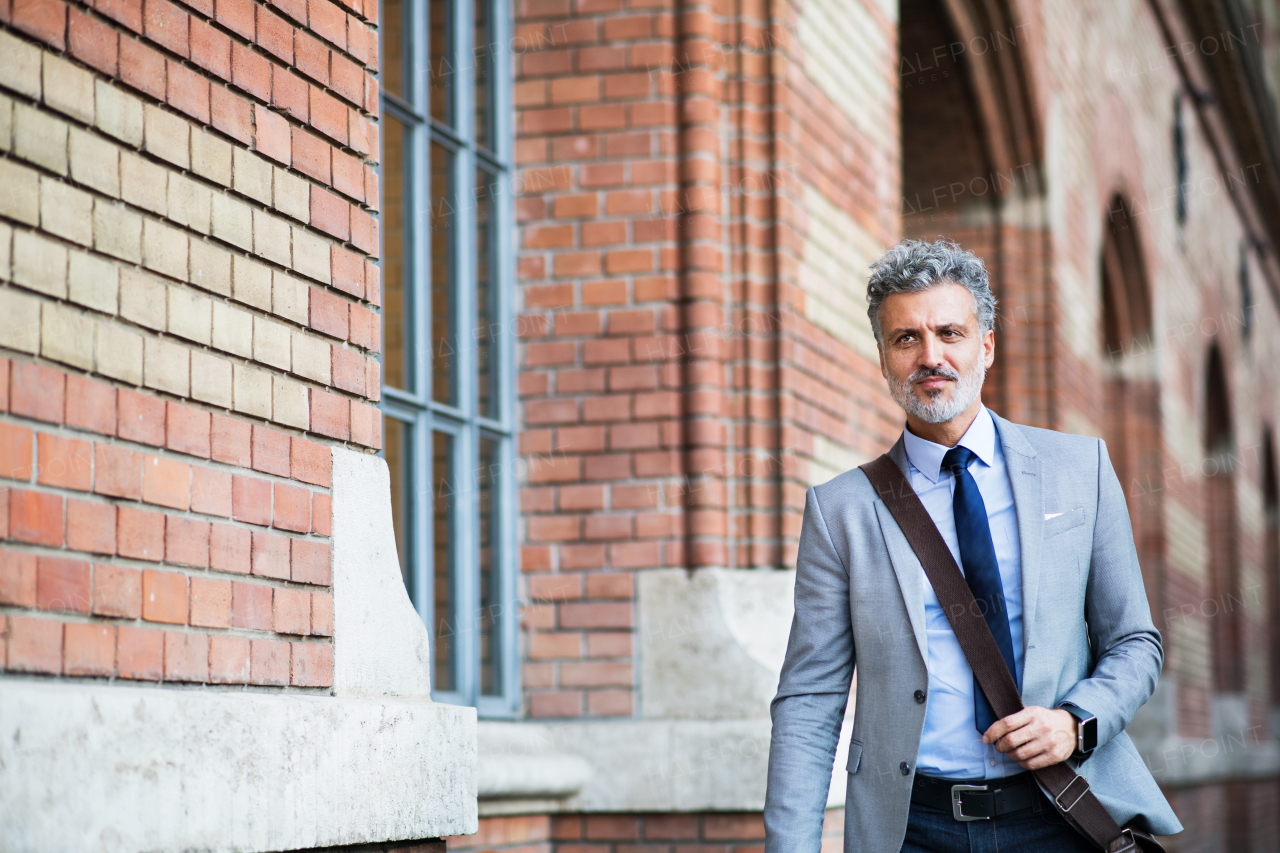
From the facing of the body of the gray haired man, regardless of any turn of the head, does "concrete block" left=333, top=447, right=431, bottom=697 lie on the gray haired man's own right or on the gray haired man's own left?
on the gray haired man's own right

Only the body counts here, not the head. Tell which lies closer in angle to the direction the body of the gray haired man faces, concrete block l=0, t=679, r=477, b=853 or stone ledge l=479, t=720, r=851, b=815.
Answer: the concrete block

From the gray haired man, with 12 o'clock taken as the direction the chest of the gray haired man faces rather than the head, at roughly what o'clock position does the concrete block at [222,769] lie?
The concrete block is roughly at 2 o'clock from the gray haired man.

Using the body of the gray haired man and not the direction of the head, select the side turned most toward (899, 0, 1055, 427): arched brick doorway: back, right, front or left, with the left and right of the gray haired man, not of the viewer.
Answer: back

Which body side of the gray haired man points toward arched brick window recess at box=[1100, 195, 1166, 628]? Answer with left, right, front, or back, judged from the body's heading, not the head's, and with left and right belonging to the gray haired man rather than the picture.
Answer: back

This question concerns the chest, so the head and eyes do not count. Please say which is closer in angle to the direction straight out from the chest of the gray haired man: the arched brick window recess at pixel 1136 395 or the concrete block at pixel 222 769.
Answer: the concrete block

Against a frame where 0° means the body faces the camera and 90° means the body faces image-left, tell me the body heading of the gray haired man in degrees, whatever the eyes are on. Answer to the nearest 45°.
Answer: approximately 0°

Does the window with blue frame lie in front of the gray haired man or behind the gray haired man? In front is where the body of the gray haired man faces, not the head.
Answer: behind
